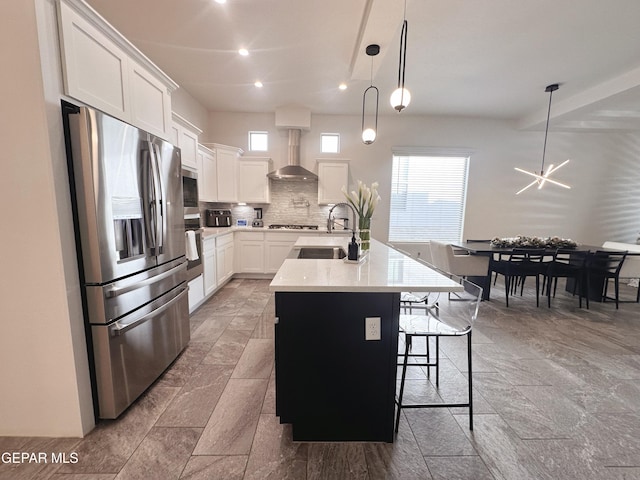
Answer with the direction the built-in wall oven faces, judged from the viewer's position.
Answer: facing to the right of the viewer

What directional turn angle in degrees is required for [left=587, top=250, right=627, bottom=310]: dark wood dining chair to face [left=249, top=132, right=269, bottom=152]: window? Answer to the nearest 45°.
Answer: approximately 90° to its left

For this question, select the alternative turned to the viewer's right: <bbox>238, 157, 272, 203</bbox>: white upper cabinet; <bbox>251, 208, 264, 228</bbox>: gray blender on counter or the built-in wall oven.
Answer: the built-in wall oven

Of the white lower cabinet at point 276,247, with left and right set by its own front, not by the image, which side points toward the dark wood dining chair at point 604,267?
left

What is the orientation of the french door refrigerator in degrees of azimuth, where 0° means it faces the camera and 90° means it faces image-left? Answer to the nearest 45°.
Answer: approximately 315°

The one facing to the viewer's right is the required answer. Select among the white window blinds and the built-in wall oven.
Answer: the built-in wall oven

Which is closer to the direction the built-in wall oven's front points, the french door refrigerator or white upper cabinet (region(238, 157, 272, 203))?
the white upper cabinet

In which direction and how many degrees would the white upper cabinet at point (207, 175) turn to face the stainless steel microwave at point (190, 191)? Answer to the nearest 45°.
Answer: approximately 45° to its right

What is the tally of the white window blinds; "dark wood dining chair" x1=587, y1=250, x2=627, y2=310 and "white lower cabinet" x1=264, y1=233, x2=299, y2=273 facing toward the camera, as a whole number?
2

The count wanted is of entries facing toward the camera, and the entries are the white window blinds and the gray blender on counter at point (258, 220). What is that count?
2

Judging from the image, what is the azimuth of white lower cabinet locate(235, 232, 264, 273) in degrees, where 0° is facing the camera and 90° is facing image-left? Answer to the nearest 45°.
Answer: approximately 0°
